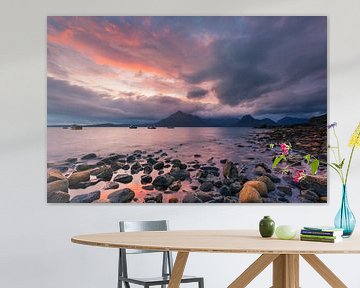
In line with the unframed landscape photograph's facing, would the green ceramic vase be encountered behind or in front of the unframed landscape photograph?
in front
